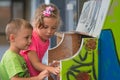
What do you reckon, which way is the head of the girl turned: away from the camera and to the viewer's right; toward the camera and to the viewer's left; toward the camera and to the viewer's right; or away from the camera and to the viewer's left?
toward the camera and to the viewer's right

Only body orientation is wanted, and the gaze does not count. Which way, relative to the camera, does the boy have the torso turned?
to the viewer's right

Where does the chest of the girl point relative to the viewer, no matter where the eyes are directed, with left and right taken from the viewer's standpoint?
facing the viewer and to the right of the viewer

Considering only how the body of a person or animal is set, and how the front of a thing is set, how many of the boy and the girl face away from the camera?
0
